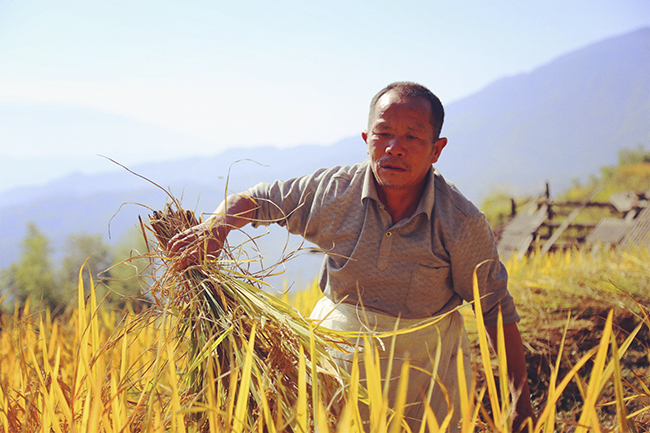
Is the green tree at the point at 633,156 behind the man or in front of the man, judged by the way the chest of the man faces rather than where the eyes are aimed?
behind

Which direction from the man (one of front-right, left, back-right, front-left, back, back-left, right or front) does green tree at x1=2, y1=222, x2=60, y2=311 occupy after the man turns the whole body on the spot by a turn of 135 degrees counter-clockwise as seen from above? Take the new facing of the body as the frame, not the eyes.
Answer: left

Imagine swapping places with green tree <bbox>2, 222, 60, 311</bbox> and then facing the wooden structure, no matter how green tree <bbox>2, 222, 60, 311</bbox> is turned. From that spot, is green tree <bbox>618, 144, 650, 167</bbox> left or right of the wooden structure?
left

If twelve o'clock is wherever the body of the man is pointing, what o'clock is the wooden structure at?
The wooden structure is roughly at 7 o'clock from the man.

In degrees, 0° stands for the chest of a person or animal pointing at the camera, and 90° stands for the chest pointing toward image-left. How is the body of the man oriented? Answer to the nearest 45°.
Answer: approximately 0°
